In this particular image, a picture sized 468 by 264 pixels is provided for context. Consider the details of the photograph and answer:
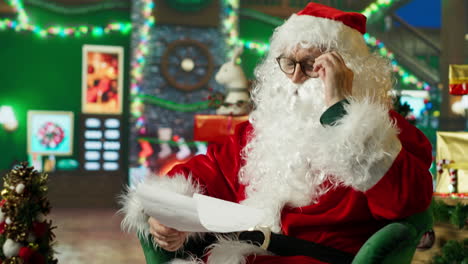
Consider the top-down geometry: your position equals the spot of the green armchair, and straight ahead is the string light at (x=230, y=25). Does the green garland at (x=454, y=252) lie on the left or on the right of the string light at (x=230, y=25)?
right

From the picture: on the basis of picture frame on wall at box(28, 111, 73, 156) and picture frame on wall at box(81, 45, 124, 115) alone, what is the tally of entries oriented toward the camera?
2

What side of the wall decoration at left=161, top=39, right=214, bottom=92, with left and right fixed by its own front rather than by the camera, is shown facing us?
front

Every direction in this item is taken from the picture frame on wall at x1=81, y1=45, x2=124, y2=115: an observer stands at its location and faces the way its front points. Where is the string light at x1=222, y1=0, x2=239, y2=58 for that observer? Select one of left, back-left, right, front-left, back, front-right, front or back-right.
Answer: left

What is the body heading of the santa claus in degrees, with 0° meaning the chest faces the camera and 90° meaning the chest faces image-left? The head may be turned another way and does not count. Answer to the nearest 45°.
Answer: approximately 45°

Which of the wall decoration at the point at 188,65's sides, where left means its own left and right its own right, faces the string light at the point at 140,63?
right

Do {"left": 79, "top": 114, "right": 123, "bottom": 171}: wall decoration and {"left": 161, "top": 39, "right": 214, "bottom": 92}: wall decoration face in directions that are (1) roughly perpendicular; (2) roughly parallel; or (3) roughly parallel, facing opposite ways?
roughly parallel

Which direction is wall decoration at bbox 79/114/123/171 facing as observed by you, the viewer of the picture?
facing the viewer

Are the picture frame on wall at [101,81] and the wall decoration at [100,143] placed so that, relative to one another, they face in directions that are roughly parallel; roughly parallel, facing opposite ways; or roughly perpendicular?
roughly parallel

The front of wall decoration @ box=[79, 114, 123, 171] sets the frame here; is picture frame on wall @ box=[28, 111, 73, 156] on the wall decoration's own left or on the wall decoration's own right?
on the wall decoration's own right

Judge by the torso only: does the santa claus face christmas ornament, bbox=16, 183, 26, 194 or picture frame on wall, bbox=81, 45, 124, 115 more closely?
the christmas ornament

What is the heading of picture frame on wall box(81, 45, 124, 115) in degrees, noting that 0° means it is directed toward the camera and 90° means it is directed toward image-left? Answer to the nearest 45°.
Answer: approximately 0°

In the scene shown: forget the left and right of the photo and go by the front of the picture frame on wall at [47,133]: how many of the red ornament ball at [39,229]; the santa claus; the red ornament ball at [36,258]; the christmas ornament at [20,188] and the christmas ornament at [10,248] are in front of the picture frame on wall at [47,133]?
5

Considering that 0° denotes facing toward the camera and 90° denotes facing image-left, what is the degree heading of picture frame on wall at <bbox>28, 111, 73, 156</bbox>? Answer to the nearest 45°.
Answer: approximately 0°

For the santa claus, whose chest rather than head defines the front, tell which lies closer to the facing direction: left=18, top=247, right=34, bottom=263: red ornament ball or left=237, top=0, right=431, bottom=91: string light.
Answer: the red ornament ball

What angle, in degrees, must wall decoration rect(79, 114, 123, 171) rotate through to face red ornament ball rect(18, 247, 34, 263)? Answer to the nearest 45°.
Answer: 0° — it already faces it

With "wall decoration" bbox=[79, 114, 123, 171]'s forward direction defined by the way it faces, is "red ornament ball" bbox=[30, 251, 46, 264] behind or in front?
in front
